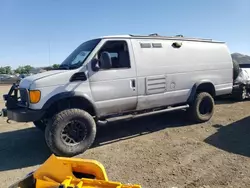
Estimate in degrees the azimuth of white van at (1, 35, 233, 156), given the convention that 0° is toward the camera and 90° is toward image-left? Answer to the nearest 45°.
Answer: approximately 45°

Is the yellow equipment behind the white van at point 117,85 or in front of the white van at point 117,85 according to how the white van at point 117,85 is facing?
in front
